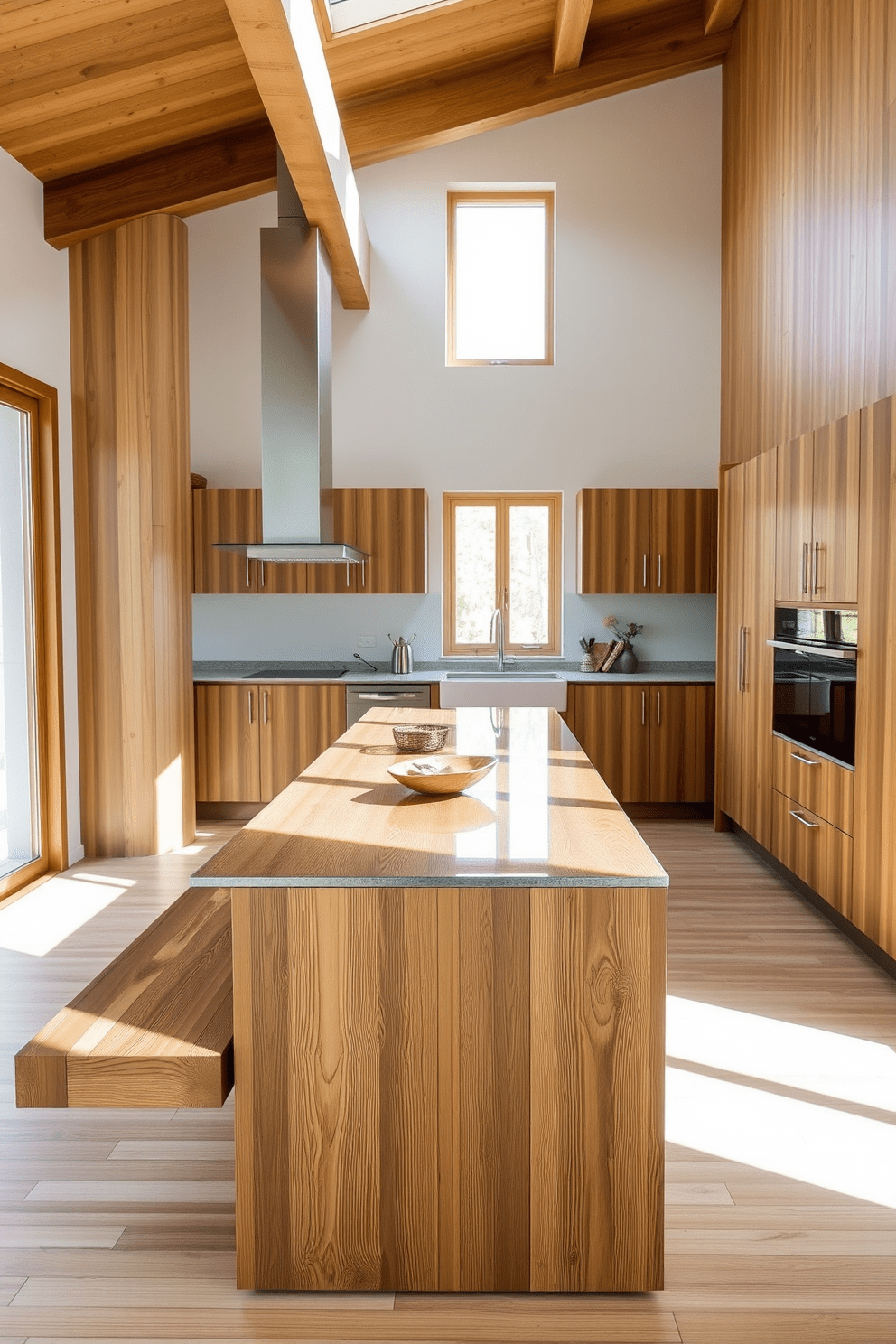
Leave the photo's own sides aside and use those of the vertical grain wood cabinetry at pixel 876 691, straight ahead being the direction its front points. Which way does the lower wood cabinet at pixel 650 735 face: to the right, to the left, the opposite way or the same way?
to the left

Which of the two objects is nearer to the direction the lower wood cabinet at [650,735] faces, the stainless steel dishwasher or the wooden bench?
the wooden bench

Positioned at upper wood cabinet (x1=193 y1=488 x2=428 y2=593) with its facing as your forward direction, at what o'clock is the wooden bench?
The wooden bench is roughly at 12 o'clock from the upper wood cabinet.

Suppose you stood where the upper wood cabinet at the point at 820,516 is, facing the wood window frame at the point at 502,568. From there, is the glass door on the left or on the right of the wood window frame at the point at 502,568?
left

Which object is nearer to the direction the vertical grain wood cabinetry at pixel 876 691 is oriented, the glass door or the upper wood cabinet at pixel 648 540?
the glass door

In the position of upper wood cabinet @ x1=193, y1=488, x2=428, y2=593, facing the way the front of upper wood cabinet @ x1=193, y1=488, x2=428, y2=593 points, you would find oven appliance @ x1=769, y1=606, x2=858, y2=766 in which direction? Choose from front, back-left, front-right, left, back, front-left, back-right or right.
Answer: front-left

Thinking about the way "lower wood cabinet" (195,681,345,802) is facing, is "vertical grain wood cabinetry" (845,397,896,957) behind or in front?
in front

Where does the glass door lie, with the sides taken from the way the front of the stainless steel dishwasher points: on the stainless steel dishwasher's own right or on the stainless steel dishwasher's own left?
on the stainless steel dishwasher's own right

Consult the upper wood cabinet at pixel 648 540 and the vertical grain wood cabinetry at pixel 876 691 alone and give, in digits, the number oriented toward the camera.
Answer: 1

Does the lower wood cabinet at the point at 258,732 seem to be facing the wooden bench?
yes

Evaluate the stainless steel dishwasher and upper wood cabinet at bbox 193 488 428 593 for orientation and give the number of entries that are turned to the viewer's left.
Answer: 0
